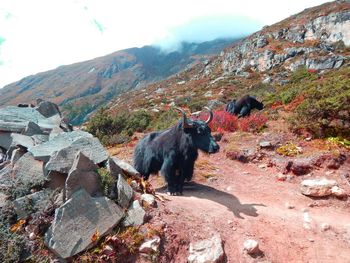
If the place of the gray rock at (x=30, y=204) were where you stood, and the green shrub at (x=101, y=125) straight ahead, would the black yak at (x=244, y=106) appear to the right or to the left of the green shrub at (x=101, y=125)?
right

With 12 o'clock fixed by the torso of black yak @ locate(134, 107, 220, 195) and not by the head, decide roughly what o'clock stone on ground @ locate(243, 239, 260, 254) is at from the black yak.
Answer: The stone on ground is roughly at 1 o'clock from the black yak.

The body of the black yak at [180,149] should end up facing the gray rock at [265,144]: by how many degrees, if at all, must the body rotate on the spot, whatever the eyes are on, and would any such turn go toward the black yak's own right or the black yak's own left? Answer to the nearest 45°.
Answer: approximately 90° to the black yak's own left

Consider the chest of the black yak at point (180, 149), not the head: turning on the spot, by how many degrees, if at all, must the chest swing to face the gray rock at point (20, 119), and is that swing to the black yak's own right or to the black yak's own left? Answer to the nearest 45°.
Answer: approximately 180°

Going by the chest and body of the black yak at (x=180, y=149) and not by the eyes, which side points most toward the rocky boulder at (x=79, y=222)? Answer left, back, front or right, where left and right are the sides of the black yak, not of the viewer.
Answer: right

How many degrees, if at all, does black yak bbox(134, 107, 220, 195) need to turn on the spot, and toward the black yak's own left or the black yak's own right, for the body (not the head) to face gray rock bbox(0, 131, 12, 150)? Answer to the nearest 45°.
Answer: approximately 135° to the black yak's own right

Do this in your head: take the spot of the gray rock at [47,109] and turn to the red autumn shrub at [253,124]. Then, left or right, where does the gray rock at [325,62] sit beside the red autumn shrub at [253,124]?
left

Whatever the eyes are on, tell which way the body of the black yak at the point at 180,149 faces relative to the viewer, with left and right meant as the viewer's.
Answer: facing the viewer and to the right of the viewer
